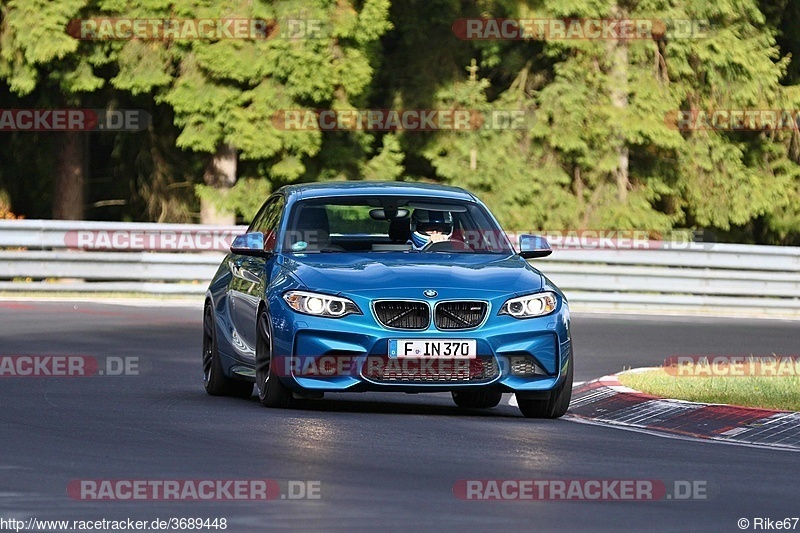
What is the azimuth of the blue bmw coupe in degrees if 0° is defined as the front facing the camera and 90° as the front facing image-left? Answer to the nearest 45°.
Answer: approximately 0°

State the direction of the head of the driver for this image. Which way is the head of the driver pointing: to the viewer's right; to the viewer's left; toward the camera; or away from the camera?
toward the camera

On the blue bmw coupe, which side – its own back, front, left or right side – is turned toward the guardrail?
back

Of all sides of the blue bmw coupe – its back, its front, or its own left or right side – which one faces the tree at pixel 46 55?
back

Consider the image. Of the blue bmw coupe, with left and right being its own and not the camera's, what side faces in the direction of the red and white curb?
left

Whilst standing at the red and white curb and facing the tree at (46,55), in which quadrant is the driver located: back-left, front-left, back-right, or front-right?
front-left
